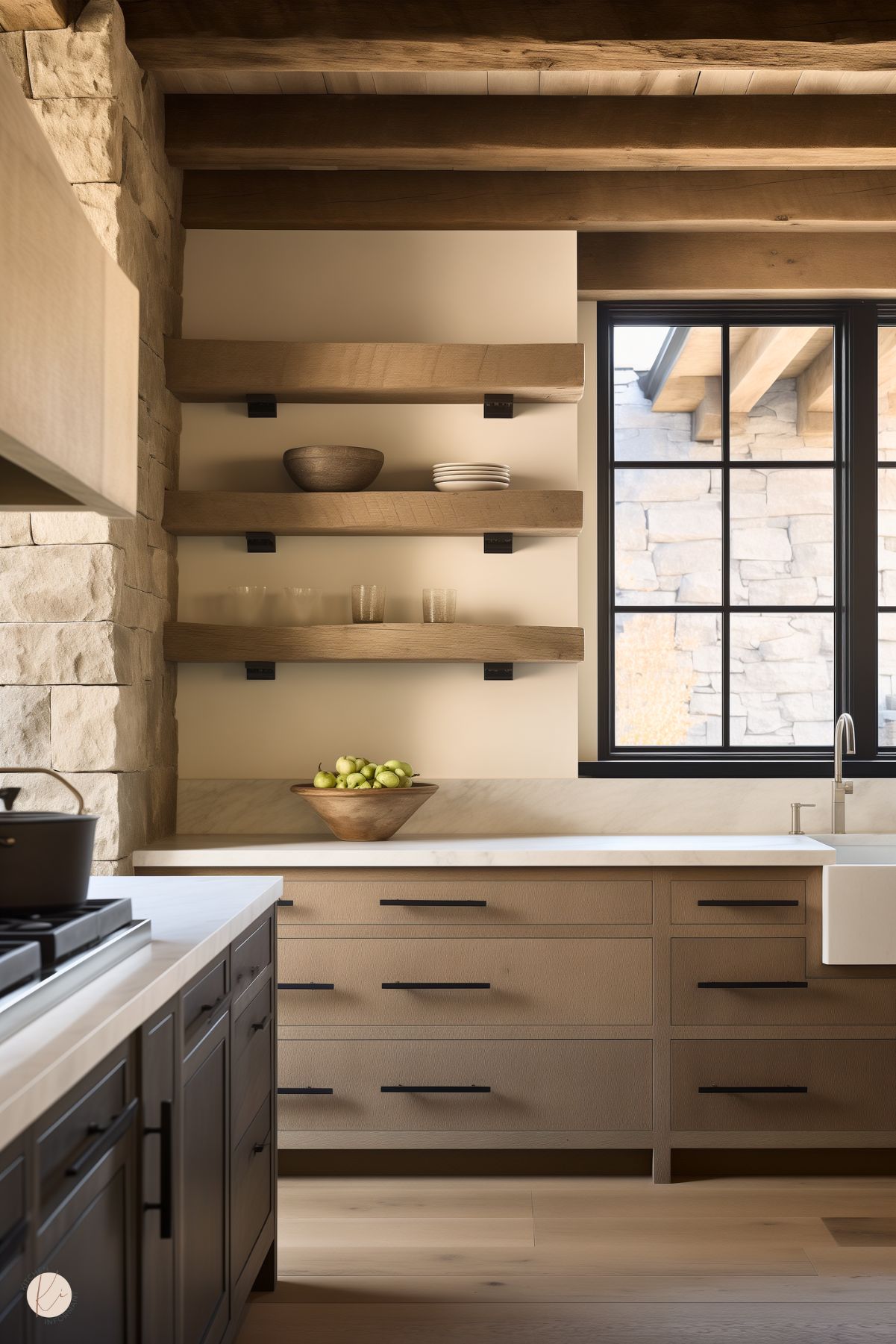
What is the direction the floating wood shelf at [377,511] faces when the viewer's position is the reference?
facing the viewer

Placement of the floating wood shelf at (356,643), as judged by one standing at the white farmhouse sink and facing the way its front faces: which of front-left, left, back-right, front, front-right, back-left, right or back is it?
right

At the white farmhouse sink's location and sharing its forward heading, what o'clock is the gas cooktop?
The gas cooktop is roughly at 1 o'clock from the white farmhouse sink.

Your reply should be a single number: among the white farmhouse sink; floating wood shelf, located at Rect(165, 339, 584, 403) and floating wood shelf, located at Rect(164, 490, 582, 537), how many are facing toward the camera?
3

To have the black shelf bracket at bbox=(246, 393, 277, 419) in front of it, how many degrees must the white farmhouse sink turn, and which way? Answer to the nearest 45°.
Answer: approximately 90° to its right

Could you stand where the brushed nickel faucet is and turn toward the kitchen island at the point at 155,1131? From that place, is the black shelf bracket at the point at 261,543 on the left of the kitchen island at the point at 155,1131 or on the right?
right

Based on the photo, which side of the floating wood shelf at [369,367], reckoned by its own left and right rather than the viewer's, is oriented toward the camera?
front

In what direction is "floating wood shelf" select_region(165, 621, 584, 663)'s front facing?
toward the camera

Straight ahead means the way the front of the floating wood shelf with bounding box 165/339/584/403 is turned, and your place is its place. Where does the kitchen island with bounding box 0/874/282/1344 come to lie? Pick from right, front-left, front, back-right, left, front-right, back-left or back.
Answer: front
